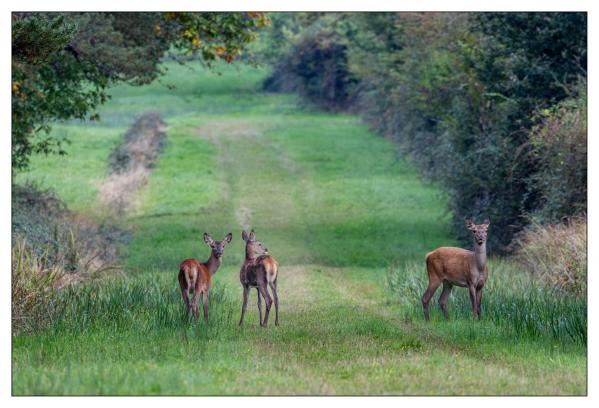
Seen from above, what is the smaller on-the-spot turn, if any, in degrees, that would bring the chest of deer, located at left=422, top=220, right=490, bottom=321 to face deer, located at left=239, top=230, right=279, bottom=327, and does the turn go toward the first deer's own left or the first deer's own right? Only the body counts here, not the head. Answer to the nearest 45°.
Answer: approximately 135° to the first deer's own right

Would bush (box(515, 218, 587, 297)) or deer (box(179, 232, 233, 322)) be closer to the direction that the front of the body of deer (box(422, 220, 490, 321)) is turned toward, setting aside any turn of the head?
the bush

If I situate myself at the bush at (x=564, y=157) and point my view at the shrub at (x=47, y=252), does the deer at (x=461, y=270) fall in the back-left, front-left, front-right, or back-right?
front-left

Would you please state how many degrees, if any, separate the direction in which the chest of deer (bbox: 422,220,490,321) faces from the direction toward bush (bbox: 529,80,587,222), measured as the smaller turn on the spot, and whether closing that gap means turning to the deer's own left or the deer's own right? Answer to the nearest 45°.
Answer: approximately 90° to the deer's own left

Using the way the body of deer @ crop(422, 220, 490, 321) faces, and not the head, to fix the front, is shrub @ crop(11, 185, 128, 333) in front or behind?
behind

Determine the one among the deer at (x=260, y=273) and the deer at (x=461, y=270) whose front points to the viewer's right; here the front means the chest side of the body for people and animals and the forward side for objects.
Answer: the deer at (x=461, y=270)

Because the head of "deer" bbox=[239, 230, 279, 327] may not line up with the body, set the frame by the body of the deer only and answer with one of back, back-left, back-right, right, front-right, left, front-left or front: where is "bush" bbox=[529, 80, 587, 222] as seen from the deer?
right

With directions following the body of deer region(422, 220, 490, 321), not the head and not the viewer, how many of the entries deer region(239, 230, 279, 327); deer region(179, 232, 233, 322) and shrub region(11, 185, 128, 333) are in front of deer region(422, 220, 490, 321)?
0

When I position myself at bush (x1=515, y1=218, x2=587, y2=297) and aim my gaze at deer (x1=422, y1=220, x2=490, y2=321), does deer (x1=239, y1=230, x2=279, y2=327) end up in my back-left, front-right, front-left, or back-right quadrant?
front-right

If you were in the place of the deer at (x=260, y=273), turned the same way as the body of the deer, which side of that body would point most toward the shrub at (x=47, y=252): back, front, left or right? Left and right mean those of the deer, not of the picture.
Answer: front

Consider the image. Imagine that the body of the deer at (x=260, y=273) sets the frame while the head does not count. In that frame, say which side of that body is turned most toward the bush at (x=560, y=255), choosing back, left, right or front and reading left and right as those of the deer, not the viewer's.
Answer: right

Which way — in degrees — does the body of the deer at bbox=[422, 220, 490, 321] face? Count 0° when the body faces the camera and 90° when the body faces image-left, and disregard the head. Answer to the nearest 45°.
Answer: approximately 270°

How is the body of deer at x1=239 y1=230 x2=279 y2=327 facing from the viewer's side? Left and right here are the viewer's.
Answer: facing away from the viewer and to the left of the viewer

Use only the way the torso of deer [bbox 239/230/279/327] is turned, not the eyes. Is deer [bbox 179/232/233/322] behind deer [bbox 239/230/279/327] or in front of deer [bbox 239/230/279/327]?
in front

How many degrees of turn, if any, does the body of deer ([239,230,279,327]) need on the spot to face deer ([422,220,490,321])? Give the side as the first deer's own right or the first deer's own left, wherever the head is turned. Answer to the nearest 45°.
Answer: approximately 135° to the first deer's own right
